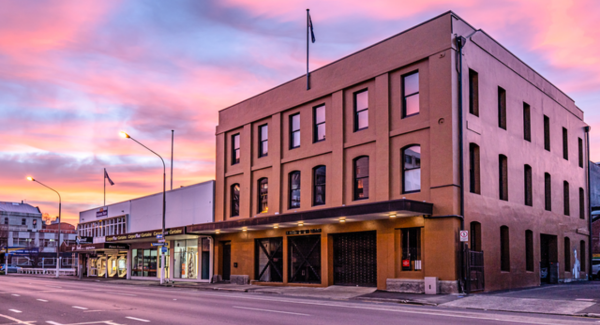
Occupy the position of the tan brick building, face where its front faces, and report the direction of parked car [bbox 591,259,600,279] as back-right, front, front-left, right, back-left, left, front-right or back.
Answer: back

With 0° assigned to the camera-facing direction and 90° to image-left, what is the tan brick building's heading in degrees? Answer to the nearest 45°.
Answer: approximately 45°
